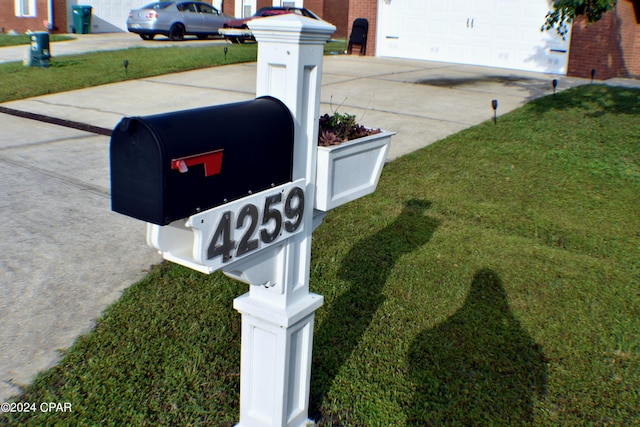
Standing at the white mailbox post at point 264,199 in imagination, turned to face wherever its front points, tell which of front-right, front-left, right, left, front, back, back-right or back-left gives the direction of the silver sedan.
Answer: back-right

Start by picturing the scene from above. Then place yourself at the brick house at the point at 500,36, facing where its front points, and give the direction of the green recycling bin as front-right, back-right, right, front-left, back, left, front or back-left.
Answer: right

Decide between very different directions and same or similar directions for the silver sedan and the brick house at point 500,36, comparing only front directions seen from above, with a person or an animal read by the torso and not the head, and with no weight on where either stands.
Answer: very different directions

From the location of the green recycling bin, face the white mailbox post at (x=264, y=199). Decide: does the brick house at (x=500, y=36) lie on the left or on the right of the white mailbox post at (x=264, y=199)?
left

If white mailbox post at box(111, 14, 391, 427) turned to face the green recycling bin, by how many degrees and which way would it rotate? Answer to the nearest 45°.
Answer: approximately 135° to its right

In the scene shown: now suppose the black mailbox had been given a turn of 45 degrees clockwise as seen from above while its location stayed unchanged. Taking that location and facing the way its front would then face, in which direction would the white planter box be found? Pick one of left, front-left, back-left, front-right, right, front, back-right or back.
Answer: back-right

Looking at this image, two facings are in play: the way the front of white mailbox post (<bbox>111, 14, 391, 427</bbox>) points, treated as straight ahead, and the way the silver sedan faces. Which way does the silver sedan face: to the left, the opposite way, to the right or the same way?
the opposite way

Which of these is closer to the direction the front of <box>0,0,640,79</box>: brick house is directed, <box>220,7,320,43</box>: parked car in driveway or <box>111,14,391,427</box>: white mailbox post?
the white mailbox post

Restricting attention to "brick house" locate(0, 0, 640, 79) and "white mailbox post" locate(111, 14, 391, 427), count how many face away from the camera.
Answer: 0

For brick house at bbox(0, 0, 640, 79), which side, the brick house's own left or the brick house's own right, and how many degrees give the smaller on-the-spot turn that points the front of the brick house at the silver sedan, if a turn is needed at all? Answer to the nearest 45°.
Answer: approximately 90° to the brick house's own right

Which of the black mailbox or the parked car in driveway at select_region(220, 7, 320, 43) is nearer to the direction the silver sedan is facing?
the parked car in driveway

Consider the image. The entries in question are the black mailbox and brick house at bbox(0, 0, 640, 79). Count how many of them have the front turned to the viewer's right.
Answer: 0
